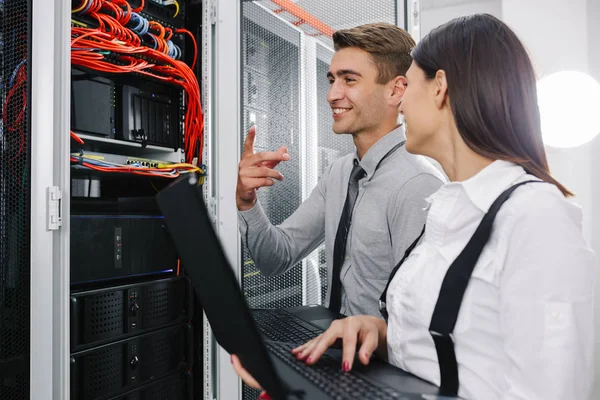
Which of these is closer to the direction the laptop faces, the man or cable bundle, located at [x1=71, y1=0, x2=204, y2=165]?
the man

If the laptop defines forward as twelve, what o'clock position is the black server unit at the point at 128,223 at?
The black server unit is roughly at 8 o'clock from the laptop.

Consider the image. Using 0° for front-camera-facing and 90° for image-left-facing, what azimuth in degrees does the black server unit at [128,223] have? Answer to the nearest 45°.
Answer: approximately 315°

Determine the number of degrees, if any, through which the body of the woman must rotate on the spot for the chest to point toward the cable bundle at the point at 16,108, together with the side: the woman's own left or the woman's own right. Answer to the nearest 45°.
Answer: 0° — they already face it

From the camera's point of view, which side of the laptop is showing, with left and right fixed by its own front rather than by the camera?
right

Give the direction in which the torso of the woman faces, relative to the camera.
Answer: to the viewer's left

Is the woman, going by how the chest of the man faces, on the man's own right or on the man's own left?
on the man's own left
